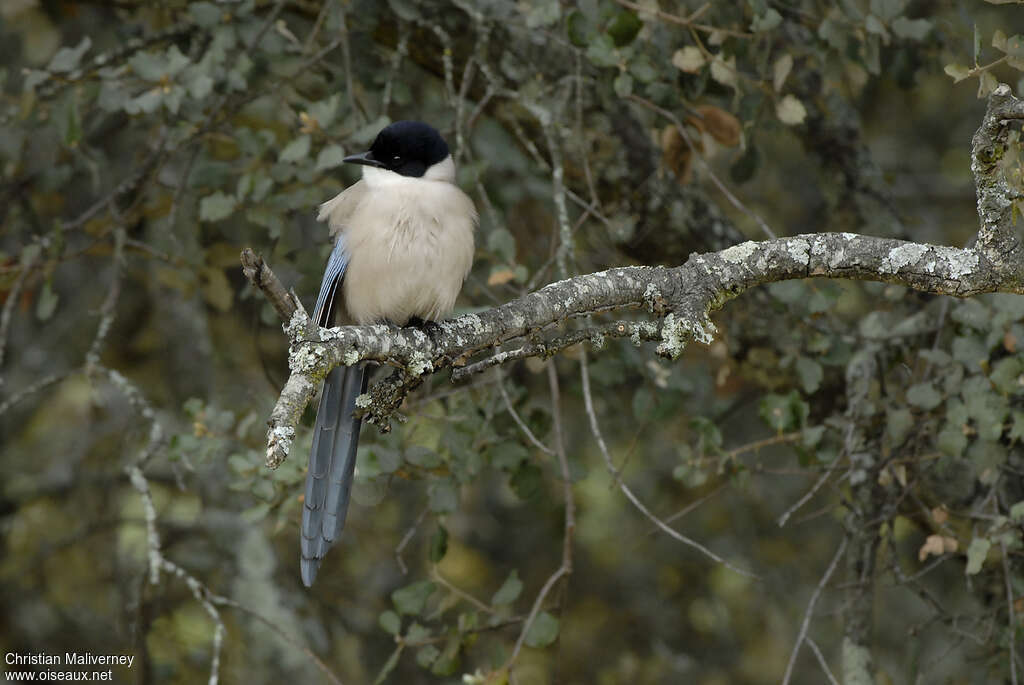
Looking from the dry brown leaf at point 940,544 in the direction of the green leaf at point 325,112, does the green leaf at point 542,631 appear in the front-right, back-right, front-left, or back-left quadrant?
front-left

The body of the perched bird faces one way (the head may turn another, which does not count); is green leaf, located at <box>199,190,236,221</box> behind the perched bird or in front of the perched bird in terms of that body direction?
behind

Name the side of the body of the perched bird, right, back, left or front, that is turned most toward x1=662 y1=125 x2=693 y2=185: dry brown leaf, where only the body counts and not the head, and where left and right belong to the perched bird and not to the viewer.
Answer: left

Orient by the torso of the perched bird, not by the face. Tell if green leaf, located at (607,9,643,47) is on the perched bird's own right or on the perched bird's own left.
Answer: on the perched bird's own left

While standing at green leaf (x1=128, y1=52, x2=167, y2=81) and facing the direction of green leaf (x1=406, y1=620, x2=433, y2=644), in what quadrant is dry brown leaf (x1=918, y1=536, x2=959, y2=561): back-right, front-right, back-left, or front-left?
front-left

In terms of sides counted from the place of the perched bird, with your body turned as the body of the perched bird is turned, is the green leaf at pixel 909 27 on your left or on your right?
on your left

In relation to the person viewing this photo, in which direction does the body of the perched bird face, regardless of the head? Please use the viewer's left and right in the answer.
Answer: facing the viewer and to the right of the viewer
